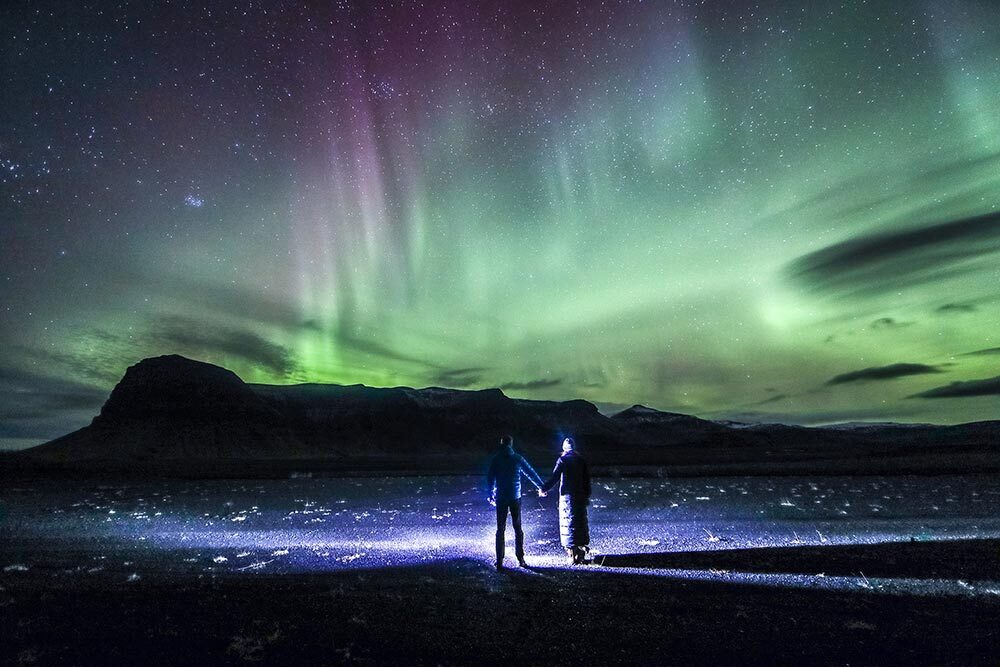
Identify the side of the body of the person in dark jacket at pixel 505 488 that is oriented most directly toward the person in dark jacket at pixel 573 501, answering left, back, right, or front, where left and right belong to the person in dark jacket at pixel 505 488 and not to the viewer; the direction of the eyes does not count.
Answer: right

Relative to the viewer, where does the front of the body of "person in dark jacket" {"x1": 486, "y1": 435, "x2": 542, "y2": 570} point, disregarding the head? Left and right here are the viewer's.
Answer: facing away from the viewer
